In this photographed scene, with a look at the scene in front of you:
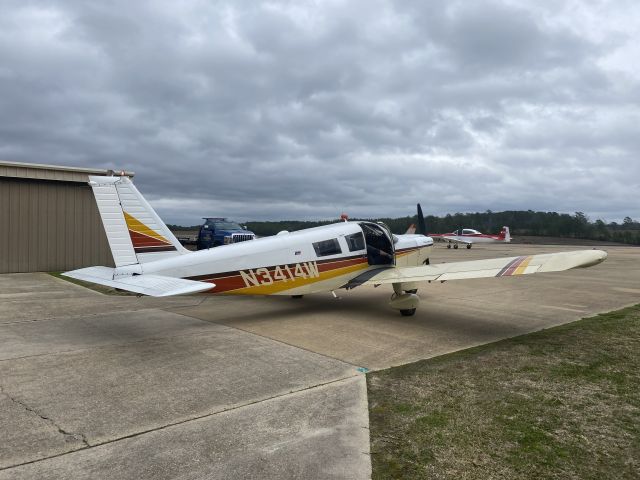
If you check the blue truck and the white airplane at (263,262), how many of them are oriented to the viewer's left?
0

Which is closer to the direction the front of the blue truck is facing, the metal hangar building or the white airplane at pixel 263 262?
the white airplane

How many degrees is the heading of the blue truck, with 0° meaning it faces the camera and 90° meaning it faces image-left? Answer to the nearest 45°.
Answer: approximately 315°

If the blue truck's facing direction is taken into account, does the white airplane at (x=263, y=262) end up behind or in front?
in front

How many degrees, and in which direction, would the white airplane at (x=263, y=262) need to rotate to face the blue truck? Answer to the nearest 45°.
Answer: approximately 45° to its left

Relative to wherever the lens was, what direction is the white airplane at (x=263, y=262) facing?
facing away from the viewer and to the right of the viewer

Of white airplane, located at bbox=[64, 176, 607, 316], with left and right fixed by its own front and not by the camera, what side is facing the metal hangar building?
left

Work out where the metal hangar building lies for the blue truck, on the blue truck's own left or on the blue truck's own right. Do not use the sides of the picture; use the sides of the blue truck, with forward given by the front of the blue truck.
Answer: on the blue truck's own right
